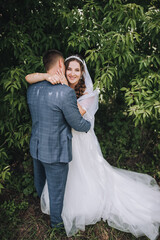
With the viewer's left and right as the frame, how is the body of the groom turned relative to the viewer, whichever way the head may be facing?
facing away from the viewer and to the right of the viewer

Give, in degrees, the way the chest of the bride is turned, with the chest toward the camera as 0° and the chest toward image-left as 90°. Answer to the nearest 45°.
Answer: approximately 45°

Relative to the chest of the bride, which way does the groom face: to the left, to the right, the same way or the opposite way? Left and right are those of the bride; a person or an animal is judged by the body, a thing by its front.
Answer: the opposite way

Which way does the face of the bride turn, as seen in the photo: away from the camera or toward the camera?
toward the camera

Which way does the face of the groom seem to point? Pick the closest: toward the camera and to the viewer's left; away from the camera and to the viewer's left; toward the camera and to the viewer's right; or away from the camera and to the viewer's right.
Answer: away from the camera and to the viewer's right

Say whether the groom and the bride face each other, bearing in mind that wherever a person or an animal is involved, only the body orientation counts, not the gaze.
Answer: yes
